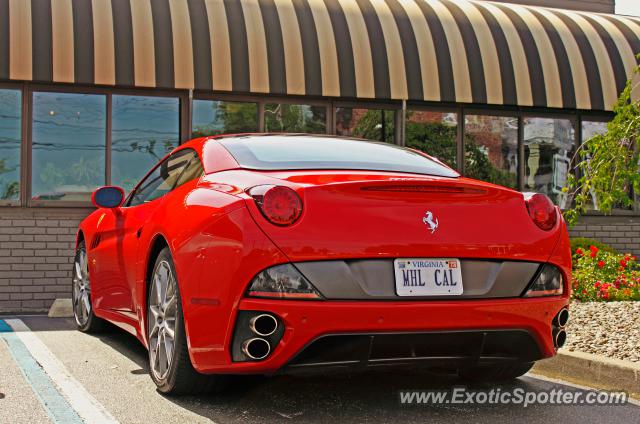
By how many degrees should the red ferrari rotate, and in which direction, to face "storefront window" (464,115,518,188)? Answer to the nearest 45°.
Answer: approximately 45° to its right

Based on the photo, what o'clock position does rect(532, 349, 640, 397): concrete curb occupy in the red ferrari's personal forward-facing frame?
The concrete curb is roughly at 5 o'clock from the red ferrari.

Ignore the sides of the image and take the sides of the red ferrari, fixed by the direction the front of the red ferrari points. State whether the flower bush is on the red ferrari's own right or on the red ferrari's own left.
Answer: on the red ferrari's own right

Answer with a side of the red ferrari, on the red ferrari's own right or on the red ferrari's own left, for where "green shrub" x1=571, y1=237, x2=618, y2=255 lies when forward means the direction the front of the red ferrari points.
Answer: on the red ferrari's own right

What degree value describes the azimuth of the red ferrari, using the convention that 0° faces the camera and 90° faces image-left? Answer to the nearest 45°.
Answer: approximately 135°

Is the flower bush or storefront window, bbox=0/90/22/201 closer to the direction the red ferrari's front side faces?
the storefront window

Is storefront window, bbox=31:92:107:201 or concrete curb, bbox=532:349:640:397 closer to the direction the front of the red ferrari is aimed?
the storefront window
